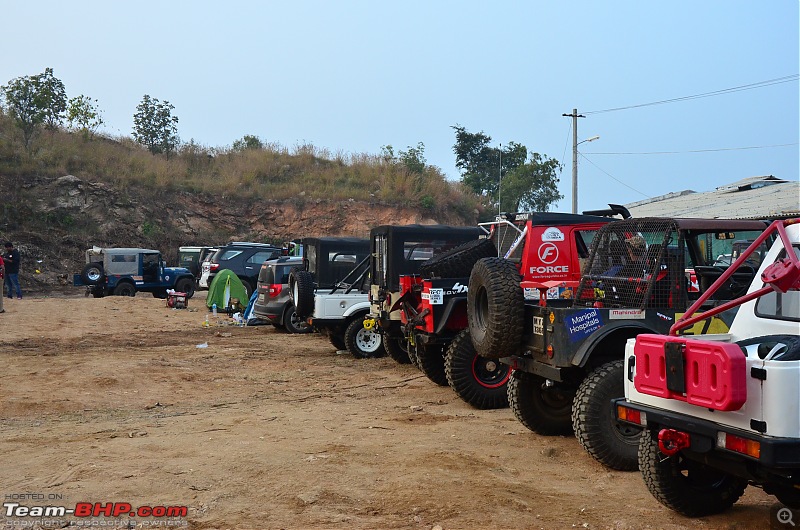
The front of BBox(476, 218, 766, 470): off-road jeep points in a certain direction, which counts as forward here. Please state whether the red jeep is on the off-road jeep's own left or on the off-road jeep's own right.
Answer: on the off-road jeep's own left

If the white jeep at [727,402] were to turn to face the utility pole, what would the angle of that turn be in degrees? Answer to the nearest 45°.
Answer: approximately 45° to its left

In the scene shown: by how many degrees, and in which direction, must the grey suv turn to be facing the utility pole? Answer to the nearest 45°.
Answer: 0° — it already faces it

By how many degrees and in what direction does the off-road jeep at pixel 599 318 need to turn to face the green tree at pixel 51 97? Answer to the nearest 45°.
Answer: approximately 90° to its left

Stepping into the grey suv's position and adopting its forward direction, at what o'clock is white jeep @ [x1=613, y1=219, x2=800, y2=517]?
The white jeep is roughly at 4 o'clock from the grey suv.

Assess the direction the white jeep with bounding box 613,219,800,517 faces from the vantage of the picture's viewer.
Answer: facing away from the viewer and to the right of the viewer

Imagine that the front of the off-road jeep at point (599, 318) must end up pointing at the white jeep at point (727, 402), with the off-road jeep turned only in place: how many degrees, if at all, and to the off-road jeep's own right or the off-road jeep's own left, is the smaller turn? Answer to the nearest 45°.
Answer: approximately 135° to the off-road jeep's own right

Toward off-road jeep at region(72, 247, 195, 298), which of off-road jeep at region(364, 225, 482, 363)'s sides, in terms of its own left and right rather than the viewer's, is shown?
left

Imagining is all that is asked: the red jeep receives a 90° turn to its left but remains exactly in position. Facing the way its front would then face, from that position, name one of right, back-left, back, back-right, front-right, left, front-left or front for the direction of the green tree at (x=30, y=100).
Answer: front

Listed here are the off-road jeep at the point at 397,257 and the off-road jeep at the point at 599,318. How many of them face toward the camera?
0

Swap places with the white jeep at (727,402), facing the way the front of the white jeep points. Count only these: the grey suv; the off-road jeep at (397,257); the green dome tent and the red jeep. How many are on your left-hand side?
4

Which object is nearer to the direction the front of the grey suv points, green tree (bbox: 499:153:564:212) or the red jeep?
the green tree
